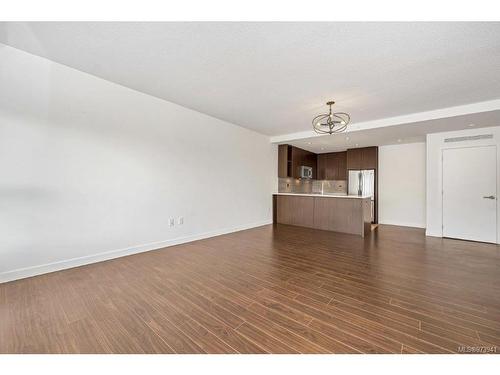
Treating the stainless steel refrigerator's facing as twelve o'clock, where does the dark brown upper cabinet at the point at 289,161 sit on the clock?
The dark brown upper cabinet is roughly at 2 o'clock from the stainless steel refrigerator.

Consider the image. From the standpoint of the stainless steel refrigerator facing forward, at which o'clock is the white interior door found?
The white interior door is roughly at 10 o'clock from the stainless steel refrigerator.

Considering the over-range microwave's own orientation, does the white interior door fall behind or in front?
in front

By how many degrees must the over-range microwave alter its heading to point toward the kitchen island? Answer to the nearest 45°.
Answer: approximately 45° to its right

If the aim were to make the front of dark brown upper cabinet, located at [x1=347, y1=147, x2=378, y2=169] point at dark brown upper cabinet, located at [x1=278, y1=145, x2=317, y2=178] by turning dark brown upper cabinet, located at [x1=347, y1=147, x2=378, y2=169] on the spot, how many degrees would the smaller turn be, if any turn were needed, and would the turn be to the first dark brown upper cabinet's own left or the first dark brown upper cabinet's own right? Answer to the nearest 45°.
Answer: approximately 45° to the first dark brown upper cabinet's own right

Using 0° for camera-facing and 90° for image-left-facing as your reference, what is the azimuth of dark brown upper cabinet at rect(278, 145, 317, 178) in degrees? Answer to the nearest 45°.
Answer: approximately 315°

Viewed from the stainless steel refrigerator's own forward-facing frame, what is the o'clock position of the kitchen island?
The kitchen island is roughly at 1 o'clock from the stainless steel refrigerator.

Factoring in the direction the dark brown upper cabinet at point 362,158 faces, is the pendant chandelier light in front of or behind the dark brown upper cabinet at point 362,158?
in front

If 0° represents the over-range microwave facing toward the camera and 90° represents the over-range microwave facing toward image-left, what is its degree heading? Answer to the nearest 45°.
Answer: approximately 315°

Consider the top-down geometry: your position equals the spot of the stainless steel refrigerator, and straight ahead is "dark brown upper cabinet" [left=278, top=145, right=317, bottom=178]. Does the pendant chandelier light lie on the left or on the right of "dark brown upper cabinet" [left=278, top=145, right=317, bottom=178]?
left

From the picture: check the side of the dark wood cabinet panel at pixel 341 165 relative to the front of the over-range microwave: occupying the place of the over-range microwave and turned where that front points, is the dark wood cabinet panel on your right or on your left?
on your left

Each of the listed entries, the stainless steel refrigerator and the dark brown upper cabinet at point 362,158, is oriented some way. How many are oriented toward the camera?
2

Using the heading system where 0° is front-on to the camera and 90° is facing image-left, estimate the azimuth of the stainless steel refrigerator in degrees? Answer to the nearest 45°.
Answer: approximately 0°

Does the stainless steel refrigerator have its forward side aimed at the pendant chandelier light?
yes
